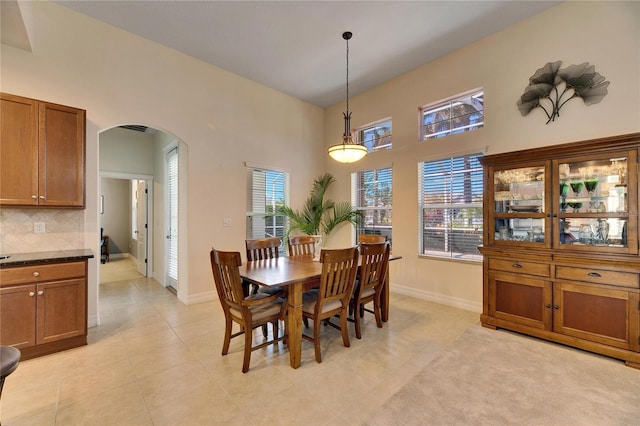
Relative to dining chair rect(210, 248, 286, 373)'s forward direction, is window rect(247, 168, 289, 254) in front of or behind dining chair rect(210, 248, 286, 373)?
in front

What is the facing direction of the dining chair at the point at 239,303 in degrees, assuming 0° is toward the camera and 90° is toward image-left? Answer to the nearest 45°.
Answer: approximately 225°

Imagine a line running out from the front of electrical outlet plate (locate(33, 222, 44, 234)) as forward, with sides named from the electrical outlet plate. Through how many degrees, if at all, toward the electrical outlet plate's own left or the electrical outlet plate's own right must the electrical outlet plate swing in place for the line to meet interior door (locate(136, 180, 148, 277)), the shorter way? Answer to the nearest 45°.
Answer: approximately 135° to the electrical outlet plate's own left

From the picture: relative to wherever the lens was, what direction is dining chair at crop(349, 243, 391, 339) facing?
facing away from the viewer and to the left of the viewer

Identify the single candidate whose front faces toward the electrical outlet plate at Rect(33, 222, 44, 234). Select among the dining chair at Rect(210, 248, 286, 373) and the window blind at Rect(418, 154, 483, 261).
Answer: the window blind

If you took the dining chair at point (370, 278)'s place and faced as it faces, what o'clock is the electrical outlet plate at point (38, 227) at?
The electrical outlet plate is roughly at 10 o'clock from the dining chair.

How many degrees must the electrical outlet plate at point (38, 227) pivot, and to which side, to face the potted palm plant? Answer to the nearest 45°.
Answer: approximately 90° to its left

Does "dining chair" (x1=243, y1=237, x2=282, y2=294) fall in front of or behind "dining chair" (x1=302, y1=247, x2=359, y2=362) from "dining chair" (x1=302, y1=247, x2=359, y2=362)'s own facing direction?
in front

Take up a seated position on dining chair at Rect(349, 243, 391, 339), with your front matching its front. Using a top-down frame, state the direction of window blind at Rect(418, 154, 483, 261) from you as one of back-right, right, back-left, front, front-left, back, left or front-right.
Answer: right

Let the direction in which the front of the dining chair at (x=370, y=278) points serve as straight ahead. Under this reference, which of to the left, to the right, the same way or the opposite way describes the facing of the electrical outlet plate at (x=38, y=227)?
the opposite way

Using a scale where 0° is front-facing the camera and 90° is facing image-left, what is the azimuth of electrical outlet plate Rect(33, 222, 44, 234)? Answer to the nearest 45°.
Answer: approximately 0°

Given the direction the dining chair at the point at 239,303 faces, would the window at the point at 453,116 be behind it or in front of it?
in front

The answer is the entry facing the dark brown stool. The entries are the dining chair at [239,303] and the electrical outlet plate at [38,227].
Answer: the electrical outlet plate

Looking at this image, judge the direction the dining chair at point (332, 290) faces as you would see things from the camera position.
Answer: facing away from the viewer and to the left of the viewer

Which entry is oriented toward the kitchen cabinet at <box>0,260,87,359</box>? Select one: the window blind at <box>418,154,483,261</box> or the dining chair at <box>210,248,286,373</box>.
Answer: the window blind

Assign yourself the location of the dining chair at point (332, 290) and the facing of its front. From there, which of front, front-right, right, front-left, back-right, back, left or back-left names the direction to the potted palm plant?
front-right

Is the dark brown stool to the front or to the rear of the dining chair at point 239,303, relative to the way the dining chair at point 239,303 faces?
to the rear
